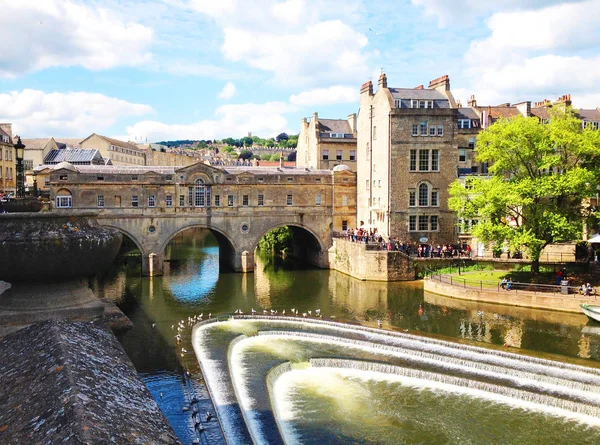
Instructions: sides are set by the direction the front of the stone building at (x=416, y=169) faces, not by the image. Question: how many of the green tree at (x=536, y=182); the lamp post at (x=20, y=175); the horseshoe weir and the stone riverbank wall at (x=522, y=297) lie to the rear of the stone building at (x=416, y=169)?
0

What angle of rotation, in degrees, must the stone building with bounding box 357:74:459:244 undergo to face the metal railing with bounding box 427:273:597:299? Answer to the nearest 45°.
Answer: approximately 45° to its left

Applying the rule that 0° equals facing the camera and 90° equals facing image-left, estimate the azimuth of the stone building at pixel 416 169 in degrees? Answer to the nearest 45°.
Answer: approximately 0°

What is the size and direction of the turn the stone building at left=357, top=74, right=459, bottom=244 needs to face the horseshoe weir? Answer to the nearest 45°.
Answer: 0° — it already faces it

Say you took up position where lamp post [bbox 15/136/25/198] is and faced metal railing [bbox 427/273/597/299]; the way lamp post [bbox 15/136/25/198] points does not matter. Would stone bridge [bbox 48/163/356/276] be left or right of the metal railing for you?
left

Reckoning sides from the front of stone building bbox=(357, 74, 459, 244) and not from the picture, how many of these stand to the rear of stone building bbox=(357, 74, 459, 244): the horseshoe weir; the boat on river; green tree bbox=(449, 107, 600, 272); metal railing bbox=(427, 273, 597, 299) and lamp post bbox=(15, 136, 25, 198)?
0

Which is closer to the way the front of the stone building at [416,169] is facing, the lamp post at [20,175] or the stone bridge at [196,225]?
the lamp post

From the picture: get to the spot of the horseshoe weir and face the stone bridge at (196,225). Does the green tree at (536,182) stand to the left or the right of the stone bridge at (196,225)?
right

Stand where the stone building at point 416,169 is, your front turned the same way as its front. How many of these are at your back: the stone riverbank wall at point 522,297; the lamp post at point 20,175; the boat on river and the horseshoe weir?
0

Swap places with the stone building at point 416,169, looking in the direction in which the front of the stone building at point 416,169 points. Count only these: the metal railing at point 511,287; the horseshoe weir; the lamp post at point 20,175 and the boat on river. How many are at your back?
0

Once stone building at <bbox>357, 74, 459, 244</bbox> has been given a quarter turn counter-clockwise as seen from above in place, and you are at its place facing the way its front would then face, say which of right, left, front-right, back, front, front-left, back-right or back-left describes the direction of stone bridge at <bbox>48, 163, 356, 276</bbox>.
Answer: back

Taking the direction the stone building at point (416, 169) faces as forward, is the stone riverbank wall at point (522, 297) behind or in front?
in front

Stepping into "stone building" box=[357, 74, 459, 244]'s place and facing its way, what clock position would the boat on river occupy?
The boat on river is roughly at 11 o'clock from the stone building.

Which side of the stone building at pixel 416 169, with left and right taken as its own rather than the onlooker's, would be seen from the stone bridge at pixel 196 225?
right

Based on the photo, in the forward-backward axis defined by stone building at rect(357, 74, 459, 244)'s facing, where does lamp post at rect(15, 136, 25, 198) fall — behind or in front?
in front
